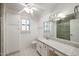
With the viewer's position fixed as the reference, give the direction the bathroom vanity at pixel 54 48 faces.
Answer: facing the viewer and to the left of the viewer
